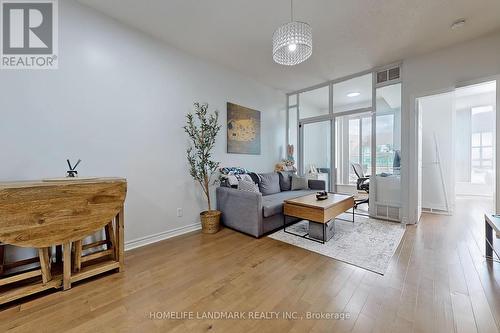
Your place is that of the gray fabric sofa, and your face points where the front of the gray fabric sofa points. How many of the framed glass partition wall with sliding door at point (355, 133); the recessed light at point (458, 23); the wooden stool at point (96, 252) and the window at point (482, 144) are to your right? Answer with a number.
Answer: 1

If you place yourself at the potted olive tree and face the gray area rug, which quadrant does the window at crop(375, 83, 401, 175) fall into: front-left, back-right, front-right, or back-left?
front-left

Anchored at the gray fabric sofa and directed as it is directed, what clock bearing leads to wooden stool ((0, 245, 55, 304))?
The wooden stool is roughly at 3 o'clock from the gray fabric sofa.

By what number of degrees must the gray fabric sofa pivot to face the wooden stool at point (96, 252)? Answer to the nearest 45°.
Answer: approximately 90° to its right

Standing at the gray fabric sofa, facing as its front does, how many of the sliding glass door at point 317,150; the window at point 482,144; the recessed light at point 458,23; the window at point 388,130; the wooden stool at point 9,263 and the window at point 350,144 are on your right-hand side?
1

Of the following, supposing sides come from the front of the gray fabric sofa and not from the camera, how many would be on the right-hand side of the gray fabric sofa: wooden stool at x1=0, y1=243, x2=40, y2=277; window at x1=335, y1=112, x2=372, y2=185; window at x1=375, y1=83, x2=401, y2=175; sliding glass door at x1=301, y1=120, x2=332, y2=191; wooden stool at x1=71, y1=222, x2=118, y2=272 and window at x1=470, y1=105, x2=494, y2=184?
2

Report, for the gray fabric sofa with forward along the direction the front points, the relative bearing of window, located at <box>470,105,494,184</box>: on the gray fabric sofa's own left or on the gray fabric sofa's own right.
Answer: on the gray fabric sofa's own left

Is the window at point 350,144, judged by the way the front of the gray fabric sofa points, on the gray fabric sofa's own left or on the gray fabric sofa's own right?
on the gray fabric sofa's own left

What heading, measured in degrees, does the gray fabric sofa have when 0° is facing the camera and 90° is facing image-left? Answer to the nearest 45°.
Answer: approximately 315°

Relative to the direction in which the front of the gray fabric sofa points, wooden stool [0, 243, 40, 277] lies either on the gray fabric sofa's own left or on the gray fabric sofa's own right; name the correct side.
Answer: on the gray fabric sofa's own right

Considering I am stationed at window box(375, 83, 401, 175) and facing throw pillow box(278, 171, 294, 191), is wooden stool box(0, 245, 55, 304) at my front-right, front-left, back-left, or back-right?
front-left

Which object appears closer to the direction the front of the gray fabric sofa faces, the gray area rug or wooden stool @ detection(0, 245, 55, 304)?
the gray area rug

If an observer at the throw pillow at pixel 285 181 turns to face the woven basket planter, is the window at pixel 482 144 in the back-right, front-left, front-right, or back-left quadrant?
back-left
